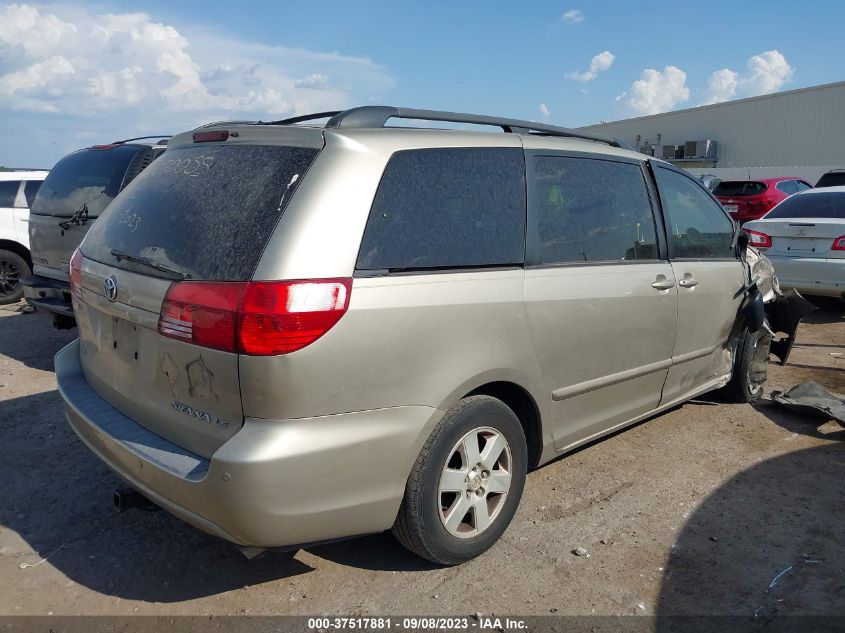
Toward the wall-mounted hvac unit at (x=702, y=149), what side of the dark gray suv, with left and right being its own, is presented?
front

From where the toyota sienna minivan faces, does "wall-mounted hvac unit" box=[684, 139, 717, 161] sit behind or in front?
in front

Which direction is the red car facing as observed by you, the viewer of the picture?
facing away from the viewer and to the right of the viewer

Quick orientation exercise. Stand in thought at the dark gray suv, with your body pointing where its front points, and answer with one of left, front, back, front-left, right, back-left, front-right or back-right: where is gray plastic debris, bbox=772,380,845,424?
right

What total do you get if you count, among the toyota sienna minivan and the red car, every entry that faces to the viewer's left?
0

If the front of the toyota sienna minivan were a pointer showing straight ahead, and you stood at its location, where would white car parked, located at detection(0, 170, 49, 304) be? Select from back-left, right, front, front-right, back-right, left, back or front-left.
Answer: left

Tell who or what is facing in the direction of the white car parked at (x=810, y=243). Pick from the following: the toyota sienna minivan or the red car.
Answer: the toyota sienna minivan

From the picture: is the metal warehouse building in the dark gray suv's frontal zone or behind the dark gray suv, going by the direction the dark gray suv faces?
frontal zone

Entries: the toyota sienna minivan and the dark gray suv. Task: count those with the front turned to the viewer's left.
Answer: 0

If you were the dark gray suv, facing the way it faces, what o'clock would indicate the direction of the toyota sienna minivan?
The toyota sienna minivan is roughly at 4 o'clock from the dark gray suv.

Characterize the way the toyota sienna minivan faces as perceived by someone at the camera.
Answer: facing away from the viewer and to the right of the viewer

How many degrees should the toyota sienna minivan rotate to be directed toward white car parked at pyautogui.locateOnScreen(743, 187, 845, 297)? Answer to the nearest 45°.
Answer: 0° — it already faces it

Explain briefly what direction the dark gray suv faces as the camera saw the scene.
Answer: facing away from the viewer and to the right of the viewer

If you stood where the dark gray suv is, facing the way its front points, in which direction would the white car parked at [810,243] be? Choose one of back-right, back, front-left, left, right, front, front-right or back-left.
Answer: front-right

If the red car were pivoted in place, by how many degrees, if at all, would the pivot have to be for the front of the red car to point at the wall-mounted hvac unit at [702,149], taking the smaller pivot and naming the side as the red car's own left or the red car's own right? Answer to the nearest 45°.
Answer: approximately 45° to the red car's own left

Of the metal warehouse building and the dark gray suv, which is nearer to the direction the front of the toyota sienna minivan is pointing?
the metal warehouse building

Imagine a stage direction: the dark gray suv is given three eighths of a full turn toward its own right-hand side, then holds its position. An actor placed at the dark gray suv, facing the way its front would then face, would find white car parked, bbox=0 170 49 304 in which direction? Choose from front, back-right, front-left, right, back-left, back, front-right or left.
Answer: back
